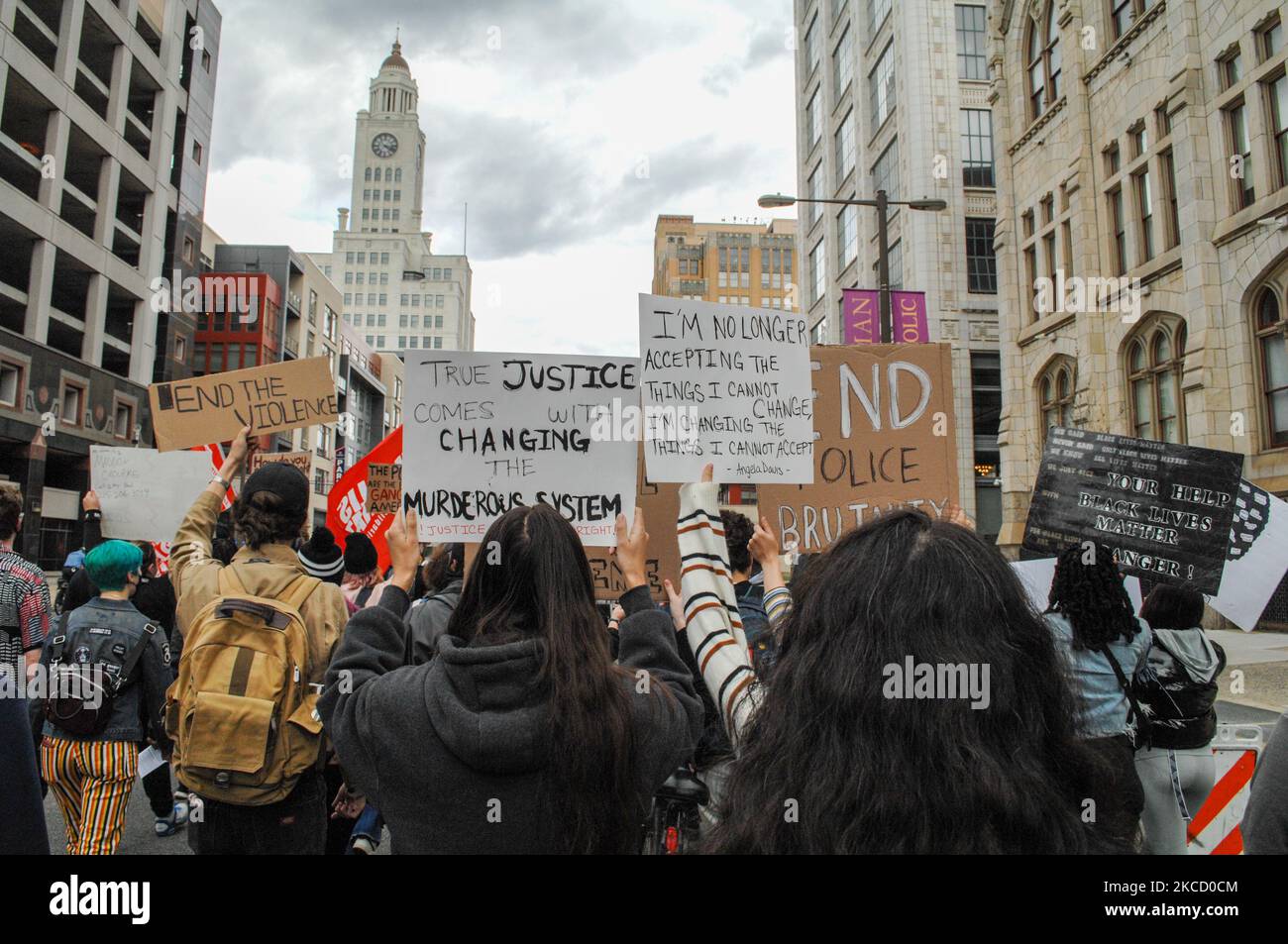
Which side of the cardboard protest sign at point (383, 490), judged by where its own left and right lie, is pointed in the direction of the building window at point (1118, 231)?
left

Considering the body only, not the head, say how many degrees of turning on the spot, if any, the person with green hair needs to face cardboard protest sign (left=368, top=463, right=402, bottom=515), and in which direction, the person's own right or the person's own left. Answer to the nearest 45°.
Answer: approximately 45° to the person's own right

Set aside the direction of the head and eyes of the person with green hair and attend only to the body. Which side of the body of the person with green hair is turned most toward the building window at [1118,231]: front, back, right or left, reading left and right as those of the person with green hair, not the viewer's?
right

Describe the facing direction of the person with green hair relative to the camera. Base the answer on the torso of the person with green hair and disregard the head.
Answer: away from the camera

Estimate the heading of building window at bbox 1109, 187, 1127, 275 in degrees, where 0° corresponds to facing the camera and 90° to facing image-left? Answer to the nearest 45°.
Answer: approximately 45°

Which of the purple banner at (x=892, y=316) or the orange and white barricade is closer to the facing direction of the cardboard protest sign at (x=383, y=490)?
the orange and white barricade

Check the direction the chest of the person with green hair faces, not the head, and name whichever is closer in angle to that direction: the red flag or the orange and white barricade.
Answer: the red flag

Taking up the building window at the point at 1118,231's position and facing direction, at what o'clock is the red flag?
The red flag is roughly at 11 o'clock from the building window.

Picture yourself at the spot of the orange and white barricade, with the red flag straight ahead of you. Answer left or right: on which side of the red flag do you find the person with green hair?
left

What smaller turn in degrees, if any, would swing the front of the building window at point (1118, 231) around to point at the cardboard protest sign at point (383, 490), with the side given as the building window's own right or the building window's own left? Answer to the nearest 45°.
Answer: approximately 45° to the building window's own left
